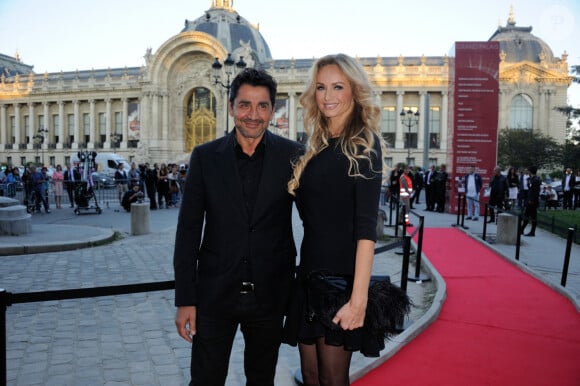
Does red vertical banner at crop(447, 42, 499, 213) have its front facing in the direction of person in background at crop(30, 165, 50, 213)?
no

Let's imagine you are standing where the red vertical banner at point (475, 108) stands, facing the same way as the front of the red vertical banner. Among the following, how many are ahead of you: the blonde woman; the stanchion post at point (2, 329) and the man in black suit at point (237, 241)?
3

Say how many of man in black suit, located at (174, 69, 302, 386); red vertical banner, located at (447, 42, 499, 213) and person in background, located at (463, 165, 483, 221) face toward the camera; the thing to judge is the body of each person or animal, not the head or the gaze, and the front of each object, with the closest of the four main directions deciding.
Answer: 3

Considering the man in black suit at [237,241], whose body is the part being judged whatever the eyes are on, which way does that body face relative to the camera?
toward the camera

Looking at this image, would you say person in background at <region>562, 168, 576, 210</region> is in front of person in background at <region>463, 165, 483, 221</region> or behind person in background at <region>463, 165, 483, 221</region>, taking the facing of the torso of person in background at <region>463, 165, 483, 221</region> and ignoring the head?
behind

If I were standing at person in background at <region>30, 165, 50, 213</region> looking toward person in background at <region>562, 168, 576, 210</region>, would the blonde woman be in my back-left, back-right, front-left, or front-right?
front-right

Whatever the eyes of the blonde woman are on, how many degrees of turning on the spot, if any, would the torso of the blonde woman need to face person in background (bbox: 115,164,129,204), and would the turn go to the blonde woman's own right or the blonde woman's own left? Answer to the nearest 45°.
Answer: approximately 90° to the blonde woman's own right

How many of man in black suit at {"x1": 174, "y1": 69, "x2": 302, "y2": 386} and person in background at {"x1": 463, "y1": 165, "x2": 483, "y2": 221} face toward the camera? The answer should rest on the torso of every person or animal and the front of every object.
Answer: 2

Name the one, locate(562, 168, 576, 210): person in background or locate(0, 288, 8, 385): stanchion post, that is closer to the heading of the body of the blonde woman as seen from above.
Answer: the stanchion post

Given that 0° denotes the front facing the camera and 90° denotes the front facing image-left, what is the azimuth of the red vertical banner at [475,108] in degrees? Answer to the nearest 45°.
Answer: approximately 0°

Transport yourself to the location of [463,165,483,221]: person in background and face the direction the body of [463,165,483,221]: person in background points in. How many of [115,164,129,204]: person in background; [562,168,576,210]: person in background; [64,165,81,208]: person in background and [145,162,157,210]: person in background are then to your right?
3

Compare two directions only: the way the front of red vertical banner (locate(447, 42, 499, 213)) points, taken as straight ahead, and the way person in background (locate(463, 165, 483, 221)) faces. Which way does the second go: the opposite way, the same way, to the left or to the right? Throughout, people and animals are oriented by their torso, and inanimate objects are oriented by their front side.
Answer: the same way

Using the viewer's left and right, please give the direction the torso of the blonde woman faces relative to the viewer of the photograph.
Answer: facing the viewer and to the left of the viewer

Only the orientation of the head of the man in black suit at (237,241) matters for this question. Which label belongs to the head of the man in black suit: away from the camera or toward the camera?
toward the camera
